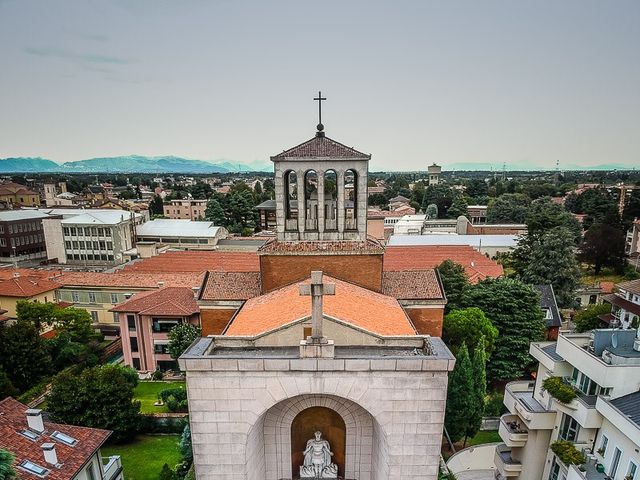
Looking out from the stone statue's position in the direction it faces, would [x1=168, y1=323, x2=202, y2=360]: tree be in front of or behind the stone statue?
behind

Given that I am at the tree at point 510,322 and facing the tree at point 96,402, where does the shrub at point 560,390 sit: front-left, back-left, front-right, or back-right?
front-left

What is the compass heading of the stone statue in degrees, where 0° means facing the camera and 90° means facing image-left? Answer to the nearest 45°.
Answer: approximately 0°

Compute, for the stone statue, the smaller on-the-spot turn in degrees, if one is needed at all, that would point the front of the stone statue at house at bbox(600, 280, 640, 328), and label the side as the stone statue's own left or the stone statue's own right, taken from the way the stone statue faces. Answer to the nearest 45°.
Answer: approximately 135° to the stone statue's own left

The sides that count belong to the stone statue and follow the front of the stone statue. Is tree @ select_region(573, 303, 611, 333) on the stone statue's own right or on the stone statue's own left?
on the stone statue's own left

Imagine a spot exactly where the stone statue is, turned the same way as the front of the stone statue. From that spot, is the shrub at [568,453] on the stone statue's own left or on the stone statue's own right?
on the stone statue's own left

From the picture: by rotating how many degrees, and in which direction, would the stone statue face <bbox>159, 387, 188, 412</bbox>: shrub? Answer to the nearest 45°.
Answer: approximately 135° to its right

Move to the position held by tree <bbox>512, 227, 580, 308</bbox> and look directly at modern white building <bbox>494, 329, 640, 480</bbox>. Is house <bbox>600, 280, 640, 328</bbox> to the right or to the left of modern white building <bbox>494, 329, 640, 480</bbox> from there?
left

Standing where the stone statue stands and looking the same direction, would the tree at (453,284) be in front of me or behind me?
behind

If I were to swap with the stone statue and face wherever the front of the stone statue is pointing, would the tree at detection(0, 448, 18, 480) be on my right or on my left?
on my right

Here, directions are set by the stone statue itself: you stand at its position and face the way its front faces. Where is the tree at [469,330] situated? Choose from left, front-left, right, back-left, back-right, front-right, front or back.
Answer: back-left

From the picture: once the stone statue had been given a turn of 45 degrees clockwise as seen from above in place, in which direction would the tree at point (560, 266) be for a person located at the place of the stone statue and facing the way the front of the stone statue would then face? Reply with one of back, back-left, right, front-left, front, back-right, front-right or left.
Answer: back
